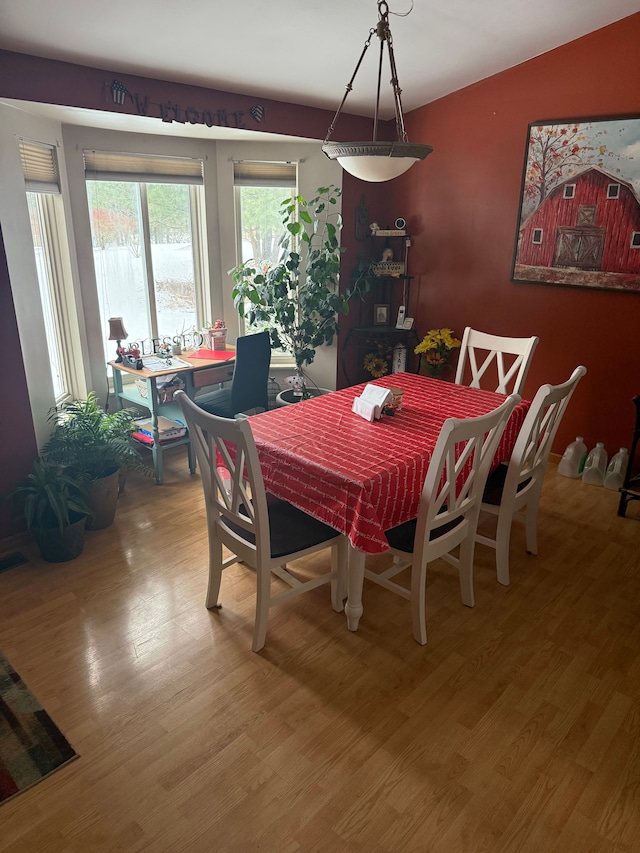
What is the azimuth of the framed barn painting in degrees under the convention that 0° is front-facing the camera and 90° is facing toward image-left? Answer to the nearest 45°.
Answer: approximately 45°

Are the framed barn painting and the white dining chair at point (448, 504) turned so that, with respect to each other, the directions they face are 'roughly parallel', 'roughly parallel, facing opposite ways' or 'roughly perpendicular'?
roughly perpendicular

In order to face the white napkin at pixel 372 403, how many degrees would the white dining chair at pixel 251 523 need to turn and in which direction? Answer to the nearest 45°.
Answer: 0° — it already faces it

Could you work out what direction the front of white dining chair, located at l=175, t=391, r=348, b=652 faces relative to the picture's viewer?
facing away from the viewer and to the right of the viewer

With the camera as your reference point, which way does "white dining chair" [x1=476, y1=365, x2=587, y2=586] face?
facing away from the viewer and to the left of the viewer

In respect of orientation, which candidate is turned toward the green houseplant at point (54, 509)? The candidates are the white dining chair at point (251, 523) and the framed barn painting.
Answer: the framed barn painting

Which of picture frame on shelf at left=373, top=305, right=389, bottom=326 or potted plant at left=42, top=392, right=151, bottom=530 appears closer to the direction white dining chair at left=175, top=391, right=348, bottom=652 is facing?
the picture frame on shelf

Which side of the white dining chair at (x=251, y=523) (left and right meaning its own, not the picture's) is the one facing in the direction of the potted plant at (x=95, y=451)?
left
